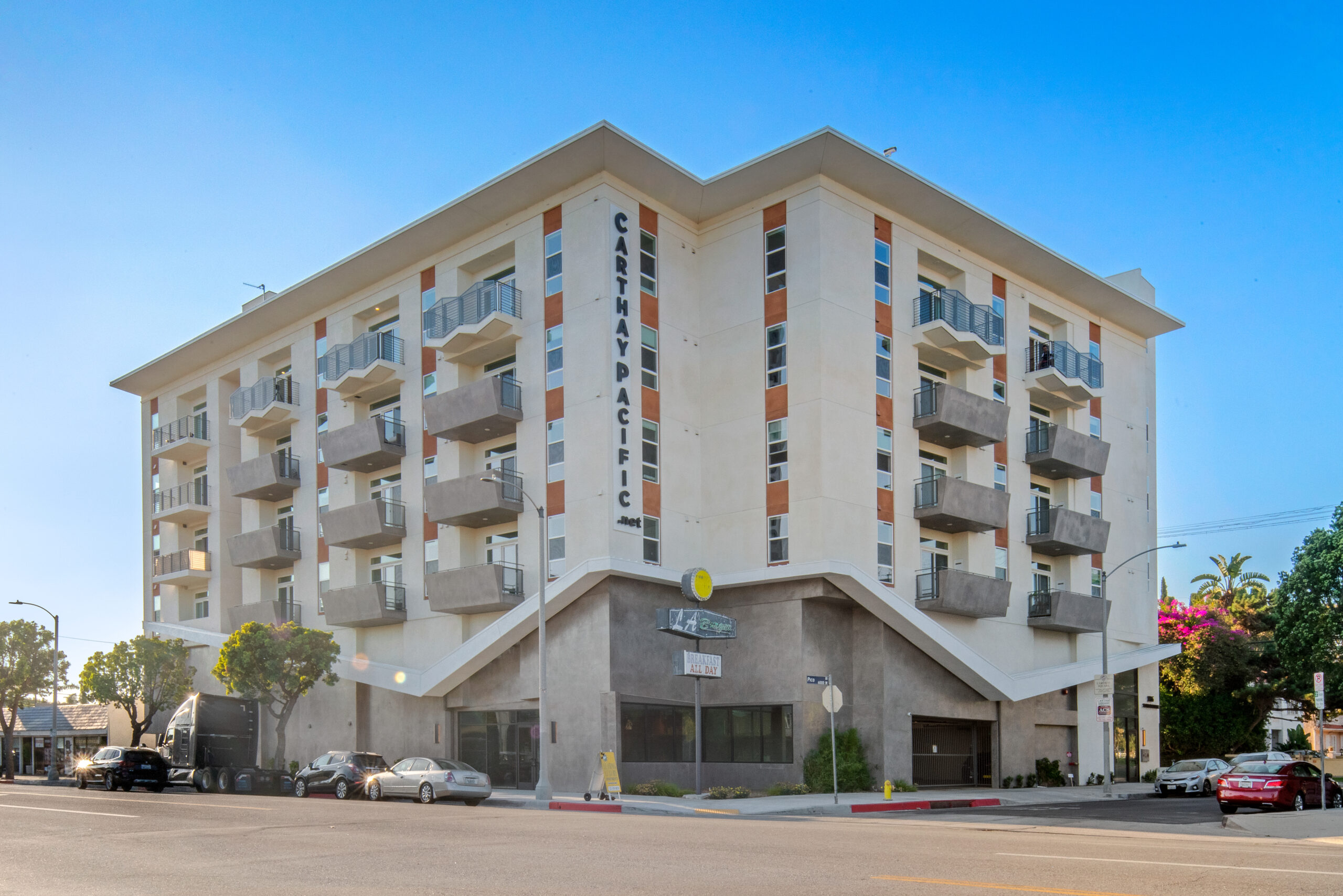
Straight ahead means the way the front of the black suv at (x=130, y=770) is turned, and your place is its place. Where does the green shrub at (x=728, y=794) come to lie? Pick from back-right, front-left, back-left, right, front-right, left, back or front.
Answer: back

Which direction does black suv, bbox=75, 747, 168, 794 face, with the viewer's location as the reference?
facing away from the viewer and to the left of the viewer

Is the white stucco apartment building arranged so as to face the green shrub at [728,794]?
yes

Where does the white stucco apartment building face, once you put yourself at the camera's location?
facing the viewer

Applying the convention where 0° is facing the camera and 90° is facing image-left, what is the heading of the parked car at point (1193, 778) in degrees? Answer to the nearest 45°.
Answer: approximately 45°

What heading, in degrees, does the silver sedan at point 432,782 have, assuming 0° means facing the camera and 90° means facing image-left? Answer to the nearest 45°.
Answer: approximately 135°

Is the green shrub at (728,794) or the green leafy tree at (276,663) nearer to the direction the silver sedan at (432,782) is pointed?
the green leafy tree

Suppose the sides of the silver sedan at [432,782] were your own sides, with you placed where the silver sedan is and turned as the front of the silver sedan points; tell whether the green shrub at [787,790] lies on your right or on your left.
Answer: on your right
